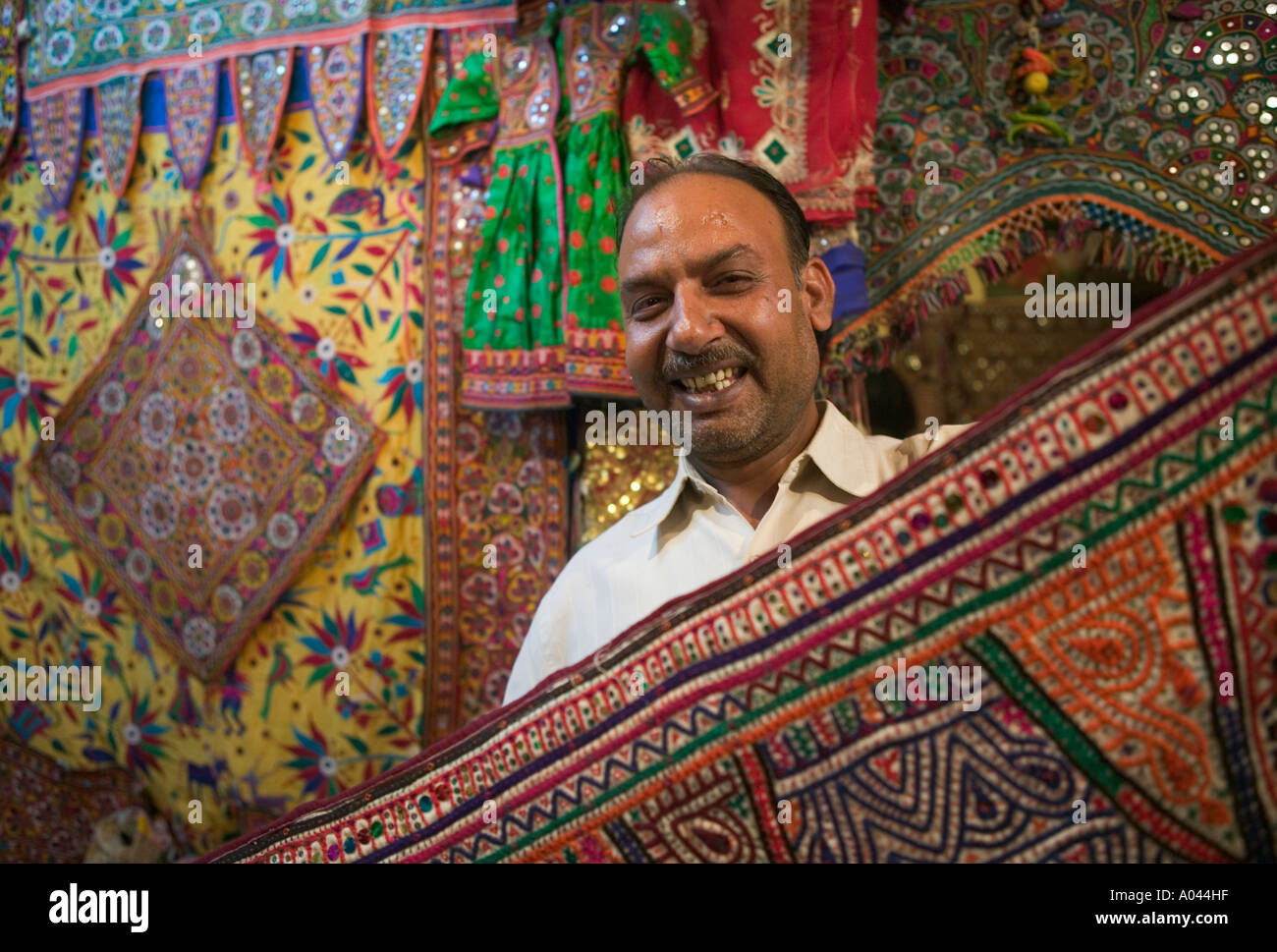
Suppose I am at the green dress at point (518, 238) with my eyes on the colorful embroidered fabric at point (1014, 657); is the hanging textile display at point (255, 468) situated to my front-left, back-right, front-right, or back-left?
back-right

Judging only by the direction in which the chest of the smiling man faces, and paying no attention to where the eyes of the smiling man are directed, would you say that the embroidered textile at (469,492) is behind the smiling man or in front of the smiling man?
behind

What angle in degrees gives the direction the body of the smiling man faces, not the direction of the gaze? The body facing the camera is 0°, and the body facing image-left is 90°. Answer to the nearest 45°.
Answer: approximately 0°

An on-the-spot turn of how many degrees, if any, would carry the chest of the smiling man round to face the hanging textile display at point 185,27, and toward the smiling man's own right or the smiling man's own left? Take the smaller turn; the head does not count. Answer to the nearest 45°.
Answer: approximately 135° to the smiling man's own right

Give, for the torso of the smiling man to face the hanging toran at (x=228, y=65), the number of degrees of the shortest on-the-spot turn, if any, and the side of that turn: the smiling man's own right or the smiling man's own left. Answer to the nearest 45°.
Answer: approximately 135° to the smiling man's own right
